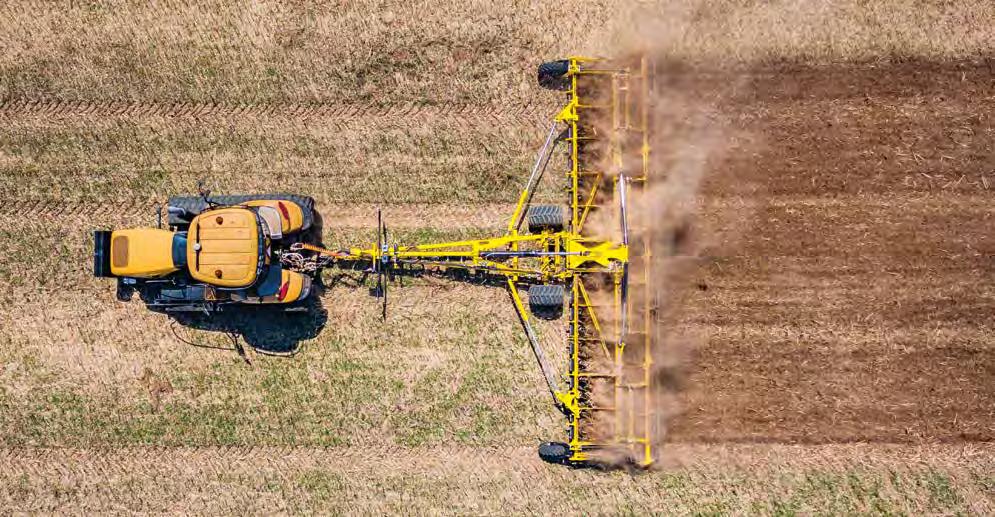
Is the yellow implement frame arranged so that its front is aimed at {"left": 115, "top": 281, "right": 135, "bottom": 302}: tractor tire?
yes

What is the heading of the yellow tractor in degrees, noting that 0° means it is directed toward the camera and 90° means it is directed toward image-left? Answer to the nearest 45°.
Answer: approximately 90°

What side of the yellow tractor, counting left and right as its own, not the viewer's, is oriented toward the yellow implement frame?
back

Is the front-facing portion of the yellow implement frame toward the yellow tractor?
yes

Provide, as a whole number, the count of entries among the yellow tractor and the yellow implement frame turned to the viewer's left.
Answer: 2
